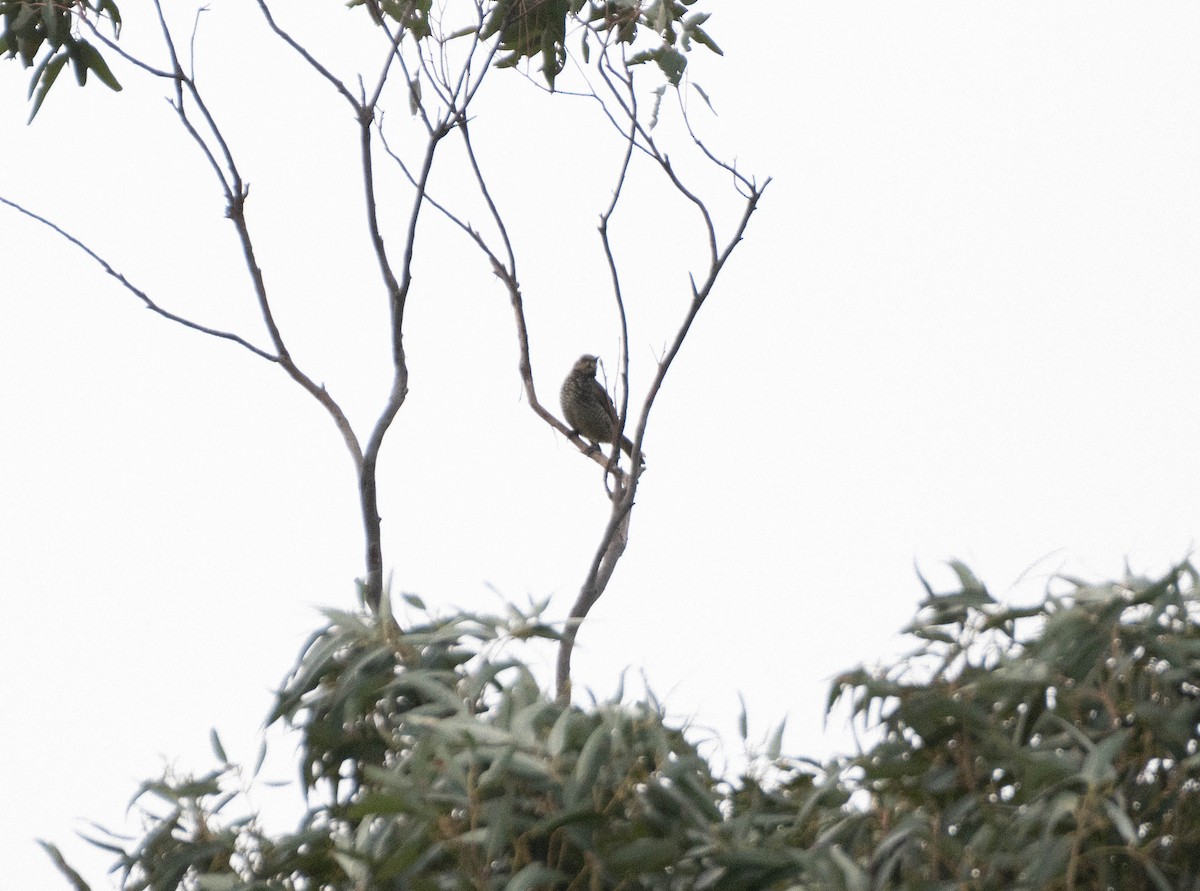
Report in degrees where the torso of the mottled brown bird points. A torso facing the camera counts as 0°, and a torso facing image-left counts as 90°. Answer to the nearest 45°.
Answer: approximately 45°
